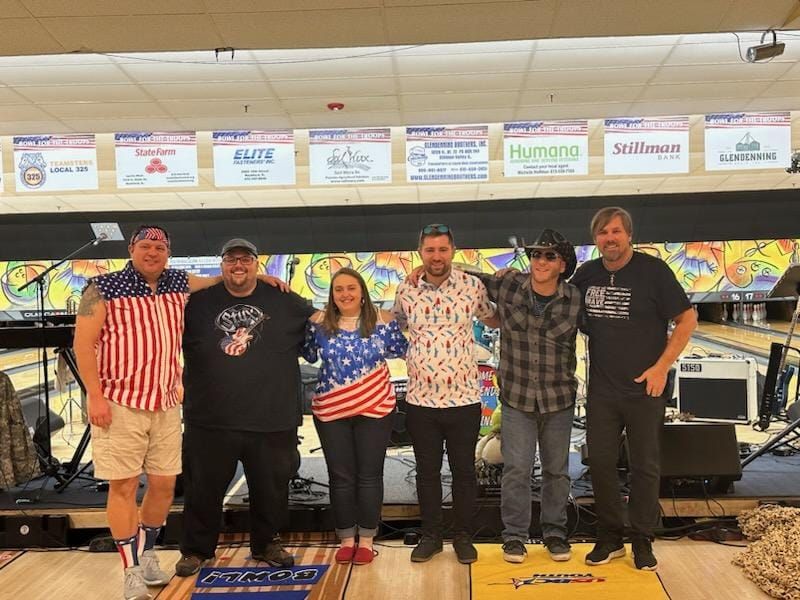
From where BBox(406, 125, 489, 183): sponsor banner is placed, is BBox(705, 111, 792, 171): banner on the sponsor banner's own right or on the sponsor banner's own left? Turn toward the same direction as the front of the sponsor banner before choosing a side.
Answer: on the sponsor banner's own left

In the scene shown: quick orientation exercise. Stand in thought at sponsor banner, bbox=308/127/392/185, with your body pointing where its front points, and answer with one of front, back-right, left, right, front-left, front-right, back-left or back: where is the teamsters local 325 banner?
right

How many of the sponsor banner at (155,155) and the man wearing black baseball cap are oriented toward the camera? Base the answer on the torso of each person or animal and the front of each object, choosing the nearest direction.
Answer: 2

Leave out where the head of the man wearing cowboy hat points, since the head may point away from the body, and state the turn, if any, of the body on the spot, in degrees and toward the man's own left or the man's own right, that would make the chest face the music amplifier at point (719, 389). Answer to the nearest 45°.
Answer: approximately 135° to the man's own left

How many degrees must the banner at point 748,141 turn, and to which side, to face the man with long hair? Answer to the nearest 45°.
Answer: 0° — it already faces them

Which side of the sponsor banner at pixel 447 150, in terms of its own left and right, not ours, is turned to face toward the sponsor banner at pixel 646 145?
left
